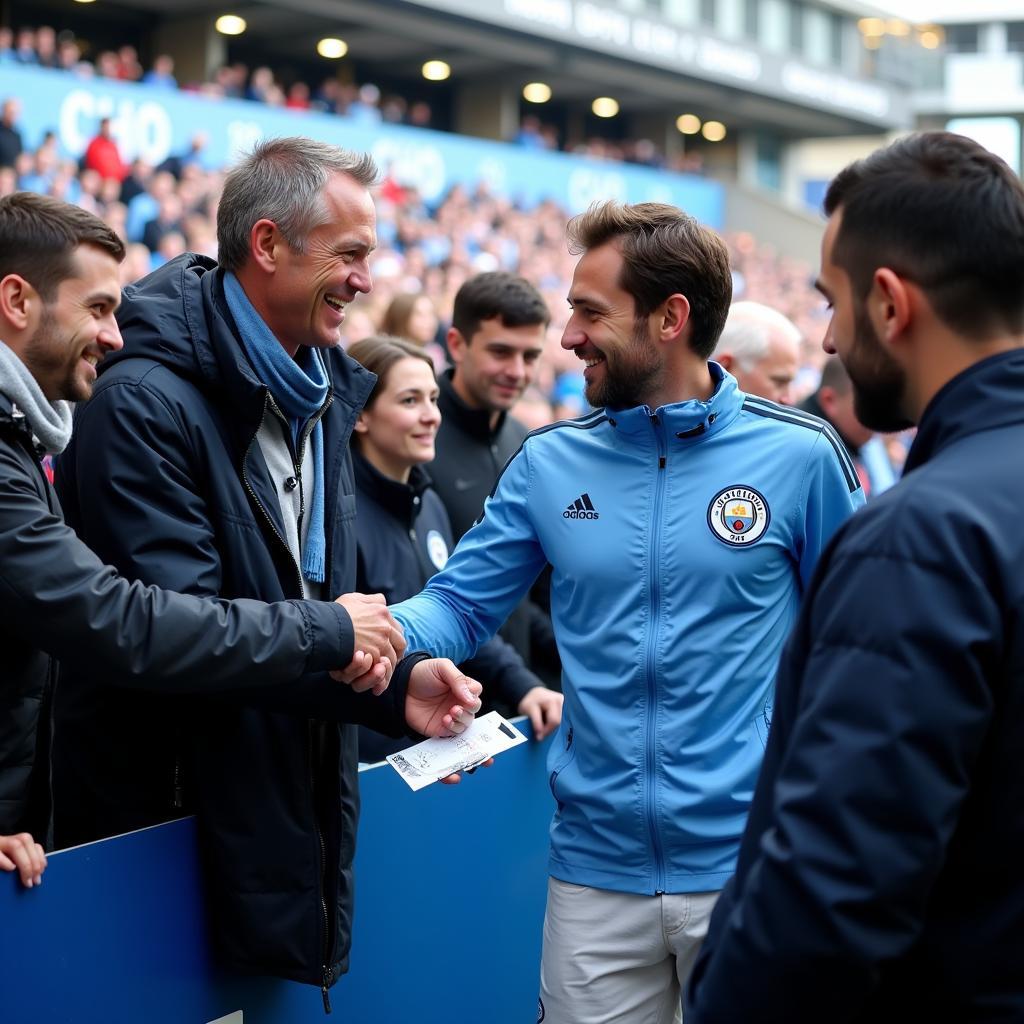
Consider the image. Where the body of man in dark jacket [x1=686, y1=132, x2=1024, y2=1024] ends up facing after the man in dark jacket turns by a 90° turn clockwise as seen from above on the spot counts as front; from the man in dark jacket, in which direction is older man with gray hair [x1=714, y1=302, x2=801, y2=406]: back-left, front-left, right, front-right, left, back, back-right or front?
front-left

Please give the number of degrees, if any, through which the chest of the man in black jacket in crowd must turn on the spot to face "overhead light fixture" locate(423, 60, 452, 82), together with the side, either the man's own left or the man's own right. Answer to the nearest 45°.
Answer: approximately 135° to the man's own left

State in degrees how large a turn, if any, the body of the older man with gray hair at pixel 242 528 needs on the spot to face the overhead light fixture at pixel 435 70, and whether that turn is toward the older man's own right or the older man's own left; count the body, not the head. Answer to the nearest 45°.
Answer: approximately 135° to the older man's own left

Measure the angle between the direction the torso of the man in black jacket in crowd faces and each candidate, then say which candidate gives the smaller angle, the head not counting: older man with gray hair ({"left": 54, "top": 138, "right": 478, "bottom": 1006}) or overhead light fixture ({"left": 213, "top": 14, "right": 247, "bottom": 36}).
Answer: the older man with gray hair

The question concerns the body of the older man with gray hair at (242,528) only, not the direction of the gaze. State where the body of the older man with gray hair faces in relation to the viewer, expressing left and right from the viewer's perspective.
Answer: facing the viewer and to the right of the viewer

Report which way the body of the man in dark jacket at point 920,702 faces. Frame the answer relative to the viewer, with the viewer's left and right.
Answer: facing away from the viewer and to the left of the viewer

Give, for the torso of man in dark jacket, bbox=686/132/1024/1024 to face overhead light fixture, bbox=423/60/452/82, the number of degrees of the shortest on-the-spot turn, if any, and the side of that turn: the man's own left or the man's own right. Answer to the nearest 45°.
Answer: approximately 45° to the man's own right

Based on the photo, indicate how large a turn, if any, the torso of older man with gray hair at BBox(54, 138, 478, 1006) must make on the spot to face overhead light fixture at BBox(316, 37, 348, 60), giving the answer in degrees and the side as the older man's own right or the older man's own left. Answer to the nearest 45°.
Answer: approximately 135° to the older man's own left

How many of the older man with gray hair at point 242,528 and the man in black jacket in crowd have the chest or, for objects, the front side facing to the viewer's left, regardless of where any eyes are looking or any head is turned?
0

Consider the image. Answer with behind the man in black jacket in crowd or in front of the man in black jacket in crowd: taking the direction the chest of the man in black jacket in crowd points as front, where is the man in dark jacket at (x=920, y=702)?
in front

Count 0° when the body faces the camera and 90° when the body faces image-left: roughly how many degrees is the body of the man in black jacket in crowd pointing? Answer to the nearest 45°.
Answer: approximately 315°

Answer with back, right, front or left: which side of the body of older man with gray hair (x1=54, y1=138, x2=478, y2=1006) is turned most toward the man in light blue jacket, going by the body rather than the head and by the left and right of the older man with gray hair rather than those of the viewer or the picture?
front
